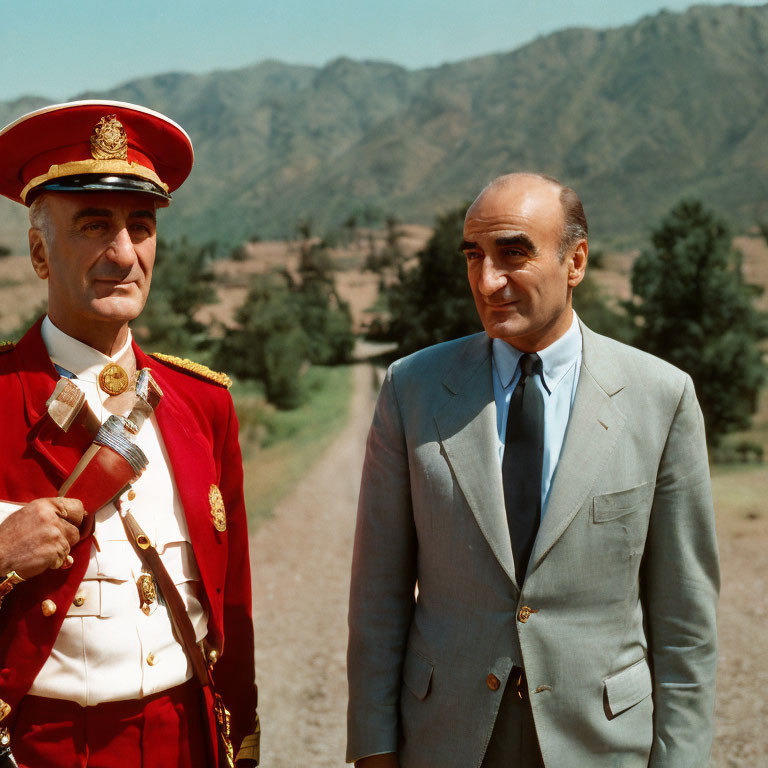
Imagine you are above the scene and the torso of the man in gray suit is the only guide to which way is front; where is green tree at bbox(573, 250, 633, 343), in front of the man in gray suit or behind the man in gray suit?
behind

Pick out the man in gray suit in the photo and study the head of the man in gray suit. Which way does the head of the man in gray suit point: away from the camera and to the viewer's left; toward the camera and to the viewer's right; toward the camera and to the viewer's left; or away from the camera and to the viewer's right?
toward the camera and to the viewer's left

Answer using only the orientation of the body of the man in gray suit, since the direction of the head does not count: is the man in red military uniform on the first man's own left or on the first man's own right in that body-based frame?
on the first man's own right

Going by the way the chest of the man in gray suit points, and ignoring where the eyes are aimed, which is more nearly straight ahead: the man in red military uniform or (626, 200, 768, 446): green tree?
the man in red military uniform

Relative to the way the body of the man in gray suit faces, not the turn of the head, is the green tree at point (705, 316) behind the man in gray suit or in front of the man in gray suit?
behind

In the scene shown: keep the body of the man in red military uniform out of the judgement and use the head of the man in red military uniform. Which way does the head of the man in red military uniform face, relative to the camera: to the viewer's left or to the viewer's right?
to the viewer's right

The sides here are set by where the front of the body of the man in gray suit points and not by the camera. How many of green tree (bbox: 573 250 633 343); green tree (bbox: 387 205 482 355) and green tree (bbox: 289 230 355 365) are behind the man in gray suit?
3

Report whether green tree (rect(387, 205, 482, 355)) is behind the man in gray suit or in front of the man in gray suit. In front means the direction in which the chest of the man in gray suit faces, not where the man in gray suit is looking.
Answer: behind

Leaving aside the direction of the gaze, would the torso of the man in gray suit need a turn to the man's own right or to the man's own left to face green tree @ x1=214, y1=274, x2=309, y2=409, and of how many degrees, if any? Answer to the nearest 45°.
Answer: approximately 180°

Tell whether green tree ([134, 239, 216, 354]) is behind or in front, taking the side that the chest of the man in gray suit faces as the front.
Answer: behind

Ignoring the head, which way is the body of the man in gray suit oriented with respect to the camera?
toward the camera
